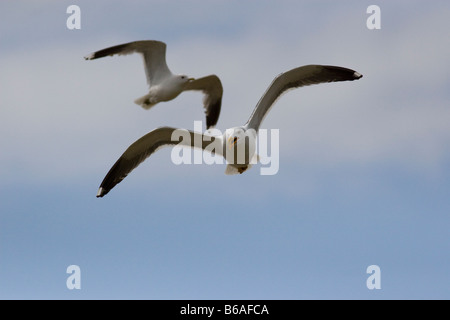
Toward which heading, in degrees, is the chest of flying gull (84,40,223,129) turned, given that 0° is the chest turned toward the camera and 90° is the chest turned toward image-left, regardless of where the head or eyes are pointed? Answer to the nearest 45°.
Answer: approximately 315°
